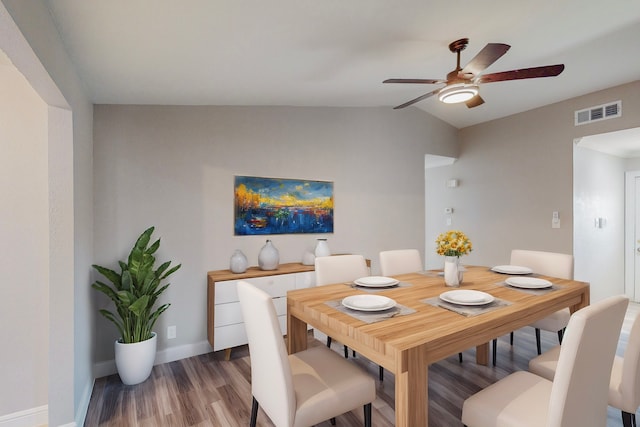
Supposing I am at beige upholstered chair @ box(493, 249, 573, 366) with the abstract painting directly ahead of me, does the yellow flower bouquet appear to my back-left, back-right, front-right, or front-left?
front-left

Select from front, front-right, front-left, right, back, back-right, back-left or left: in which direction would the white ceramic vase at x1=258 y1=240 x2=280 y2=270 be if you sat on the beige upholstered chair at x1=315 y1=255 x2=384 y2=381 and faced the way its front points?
back

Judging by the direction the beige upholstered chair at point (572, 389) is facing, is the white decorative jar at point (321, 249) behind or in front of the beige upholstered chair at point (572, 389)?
in front

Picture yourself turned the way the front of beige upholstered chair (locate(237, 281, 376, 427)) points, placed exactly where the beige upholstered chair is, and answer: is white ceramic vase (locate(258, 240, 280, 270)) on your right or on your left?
on your left

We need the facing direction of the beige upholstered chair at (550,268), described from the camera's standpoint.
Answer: facing the viewer and to the left of the viewer

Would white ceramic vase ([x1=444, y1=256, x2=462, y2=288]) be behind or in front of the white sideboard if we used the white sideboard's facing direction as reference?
in front

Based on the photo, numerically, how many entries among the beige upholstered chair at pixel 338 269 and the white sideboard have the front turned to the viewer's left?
0

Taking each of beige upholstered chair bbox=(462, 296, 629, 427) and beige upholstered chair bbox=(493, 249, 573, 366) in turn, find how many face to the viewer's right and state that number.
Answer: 0

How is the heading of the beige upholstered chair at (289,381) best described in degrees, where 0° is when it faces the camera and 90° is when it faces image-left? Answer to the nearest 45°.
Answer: approximately 225°

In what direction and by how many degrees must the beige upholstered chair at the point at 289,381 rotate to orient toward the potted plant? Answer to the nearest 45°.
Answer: approximately 90° to its left

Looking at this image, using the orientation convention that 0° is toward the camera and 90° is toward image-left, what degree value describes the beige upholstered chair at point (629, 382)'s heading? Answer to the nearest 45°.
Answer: approximately 135°

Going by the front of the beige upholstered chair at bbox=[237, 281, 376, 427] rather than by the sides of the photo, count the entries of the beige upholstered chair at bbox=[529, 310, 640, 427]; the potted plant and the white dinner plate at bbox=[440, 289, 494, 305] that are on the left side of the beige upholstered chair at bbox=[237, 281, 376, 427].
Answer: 1

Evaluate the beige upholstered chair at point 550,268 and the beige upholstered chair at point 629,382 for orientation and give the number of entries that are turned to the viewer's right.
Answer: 0

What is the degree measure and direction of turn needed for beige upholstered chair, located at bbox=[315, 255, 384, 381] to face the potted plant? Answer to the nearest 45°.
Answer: approximately 135° to its right
